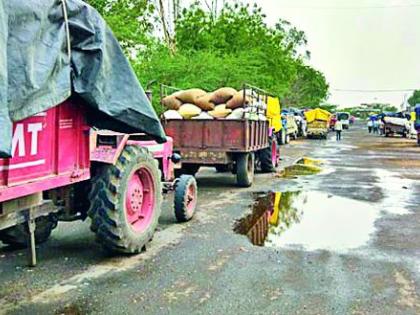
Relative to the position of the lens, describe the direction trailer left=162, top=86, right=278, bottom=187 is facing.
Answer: facing away from the viewer and to the right of the viewer

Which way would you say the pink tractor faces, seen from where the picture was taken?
facing away from the viewer and to the right of the viewer

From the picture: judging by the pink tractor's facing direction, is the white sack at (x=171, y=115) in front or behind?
in front

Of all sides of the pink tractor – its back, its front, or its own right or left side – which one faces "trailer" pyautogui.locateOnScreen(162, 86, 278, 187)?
front

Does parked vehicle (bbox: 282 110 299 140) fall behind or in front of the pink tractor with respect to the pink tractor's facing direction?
in front

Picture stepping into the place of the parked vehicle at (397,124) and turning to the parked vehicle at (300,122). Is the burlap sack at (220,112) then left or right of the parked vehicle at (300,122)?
left
